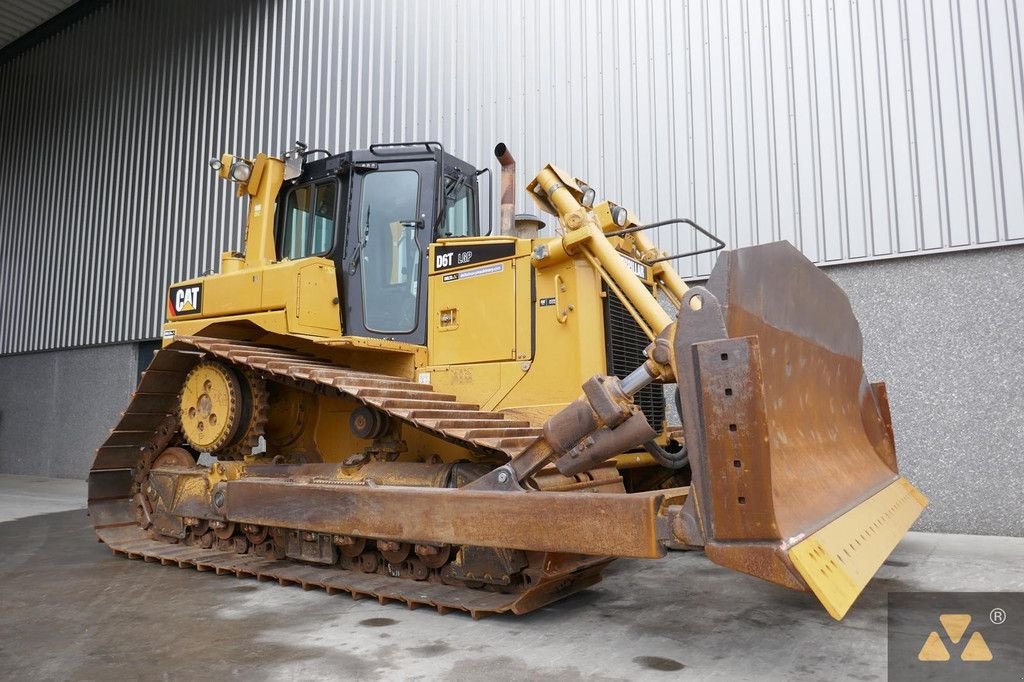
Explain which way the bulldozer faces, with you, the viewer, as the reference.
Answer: facing the viewer and to the right of the viewer
